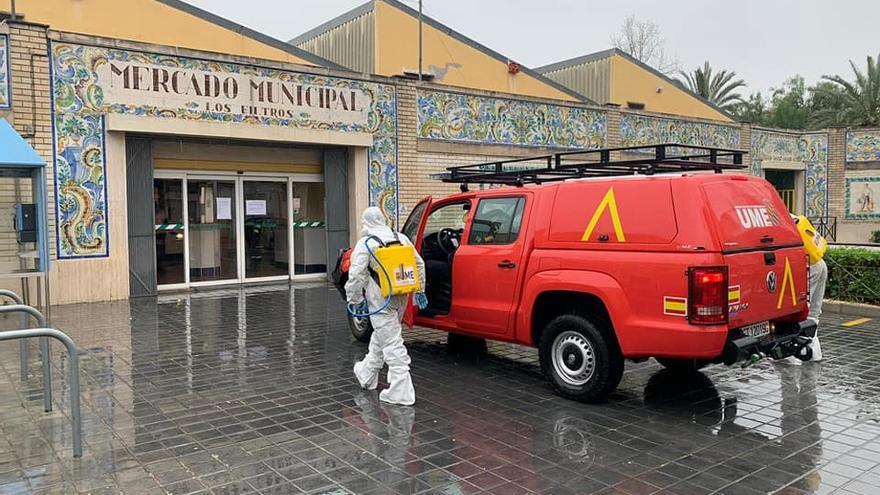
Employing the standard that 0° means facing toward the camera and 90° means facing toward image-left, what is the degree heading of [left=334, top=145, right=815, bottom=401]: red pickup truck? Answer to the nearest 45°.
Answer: approximately 135°

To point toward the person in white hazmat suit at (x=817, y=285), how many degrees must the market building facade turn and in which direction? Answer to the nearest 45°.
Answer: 0° — it already faces them

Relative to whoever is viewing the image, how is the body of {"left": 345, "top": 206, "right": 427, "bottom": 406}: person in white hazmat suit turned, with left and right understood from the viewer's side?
facing away from the viewer and to the left of the viewer

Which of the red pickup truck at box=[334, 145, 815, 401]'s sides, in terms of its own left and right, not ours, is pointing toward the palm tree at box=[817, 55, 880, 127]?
right

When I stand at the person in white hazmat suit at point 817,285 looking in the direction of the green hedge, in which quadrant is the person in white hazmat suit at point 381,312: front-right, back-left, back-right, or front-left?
back-left

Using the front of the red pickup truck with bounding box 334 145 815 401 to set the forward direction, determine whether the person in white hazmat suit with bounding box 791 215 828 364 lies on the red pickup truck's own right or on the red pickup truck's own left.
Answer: on the red pickup truck's own right

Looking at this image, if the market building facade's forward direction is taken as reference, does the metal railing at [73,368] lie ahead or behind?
ahead

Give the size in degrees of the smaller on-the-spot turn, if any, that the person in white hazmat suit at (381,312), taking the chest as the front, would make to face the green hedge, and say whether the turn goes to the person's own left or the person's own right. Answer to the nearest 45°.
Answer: approximately 90° to the person's own right

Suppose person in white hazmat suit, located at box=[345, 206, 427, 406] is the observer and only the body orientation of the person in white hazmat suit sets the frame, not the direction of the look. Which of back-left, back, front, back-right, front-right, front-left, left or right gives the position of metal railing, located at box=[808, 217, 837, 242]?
right

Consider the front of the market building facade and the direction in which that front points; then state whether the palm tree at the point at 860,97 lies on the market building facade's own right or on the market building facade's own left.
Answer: on the market building facade's own left

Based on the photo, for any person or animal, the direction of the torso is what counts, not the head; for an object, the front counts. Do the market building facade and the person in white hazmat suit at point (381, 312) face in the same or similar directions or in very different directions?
very different directions

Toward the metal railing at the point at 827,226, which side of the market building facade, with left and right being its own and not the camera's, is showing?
left

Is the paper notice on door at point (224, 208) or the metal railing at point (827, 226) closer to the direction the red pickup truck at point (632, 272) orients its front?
the paper notice on door

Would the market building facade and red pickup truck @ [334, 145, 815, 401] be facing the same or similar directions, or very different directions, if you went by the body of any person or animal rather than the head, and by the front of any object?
very different directions

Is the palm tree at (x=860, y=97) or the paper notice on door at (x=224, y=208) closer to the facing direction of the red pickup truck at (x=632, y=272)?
the paper notice on door

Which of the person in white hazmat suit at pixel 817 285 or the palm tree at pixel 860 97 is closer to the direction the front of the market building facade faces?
the person in white hazmat suit
